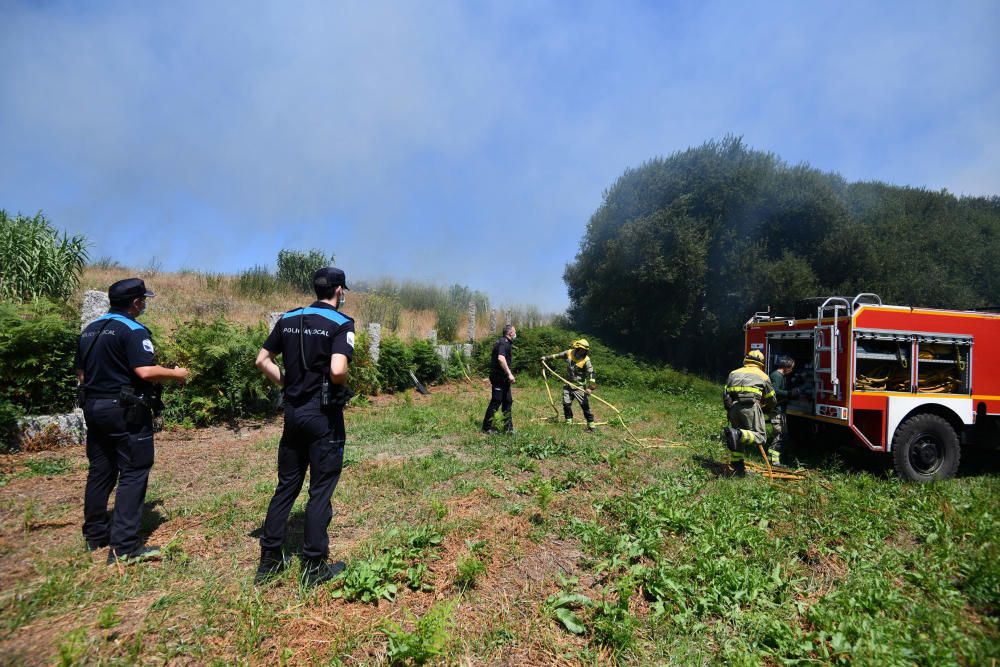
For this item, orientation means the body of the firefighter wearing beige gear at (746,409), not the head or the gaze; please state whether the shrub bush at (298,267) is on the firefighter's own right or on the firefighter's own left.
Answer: on the firefighter's own left

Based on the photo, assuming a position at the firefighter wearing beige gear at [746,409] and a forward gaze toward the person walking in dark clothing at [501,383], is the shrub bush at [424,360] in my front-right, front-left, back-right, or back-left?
front-right

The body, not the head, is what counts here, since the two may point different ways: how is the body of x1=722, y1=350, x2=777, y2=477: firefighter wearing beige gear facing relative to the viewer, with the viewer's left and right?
facing away from the viewer and to the right of the viewer

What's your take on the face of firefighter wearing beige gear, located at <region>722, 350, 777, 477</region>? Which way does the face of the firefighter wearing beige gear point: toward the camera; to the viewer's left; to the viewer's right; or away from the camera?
away from the camera

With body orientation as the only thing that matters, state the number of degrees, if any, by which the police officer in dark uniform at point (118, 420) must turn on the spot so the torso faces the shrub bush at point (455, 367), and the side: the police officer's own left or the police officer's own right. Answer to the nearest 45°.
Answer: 0° — they already face it

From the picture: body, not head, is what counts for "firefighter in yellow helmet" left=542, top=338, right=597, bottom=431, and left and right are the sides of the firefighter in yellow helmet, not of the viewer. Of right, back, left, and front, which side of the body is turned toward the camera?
front

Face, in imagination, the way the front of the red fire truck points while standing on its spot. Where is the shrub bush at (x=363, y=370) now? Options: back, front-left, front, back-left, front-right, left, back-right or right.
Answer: back-left

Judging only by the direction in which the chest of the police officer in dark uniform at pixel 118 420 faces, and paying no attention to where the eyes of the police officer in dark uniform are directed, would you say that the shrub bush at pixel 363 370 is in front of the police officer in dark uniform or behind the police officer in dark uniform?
in front

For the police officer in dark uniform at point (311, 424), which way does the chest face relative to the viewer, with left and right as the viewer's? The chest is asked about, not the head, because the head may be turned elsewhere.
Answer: facing away from the viewer and to the right of the viewer

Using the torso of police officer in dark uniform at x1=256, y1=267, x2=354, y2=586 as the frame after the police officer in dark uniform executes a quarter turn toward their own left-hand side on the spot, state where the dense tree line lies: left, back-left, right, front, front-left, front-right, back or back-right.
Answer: right

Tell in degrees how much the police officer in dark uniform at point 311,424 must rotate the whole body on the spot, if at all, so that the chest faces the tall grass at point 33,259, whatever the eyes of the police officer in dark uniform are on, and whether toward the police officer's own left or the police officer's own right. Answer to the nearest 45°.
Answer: approximately 90° to the police officer's own left

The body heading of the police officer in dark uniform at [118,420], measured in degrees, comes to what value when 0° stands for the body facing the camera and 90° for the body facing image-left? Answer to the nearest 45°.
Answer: approximately 225°
